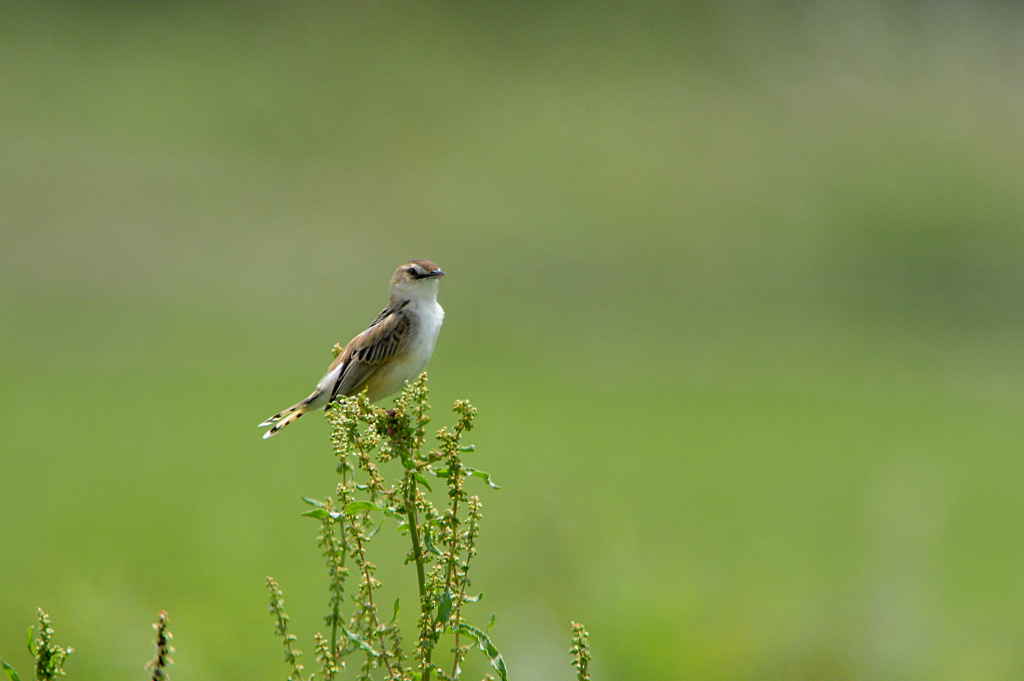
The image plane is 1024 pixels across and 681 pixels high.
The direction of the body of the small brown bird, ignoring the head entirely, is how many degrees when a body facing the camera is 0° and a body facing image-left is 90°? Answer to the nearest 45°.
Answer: approximately 270°
